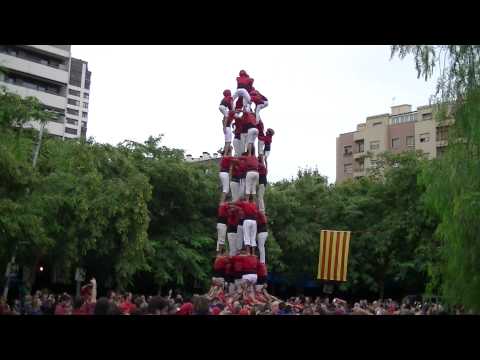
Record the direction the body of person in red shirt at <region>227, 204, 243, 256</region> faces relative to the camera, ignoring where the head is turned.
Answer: away from the camera

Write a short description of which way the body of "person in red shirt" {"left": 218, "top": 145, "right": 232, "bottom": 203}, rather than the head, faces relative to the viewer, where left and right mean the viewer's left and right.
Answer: facing to the right of the viewer

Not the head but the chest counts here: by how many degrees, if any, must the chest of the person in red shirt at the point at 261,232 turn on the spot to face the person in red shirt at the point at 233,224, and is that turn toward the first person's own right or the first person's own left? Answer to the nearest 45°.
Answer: approximately 45° to the first person's own left

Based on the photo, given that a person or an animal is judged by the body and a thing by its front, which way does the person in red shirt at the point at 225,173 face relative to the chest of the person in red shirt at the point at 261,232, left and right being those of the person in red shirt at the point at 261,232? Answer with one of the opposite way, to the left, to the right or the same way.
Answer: the opposite way

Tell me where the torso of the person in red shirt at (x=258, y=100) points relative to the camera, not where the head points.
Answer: to the viewer's left
